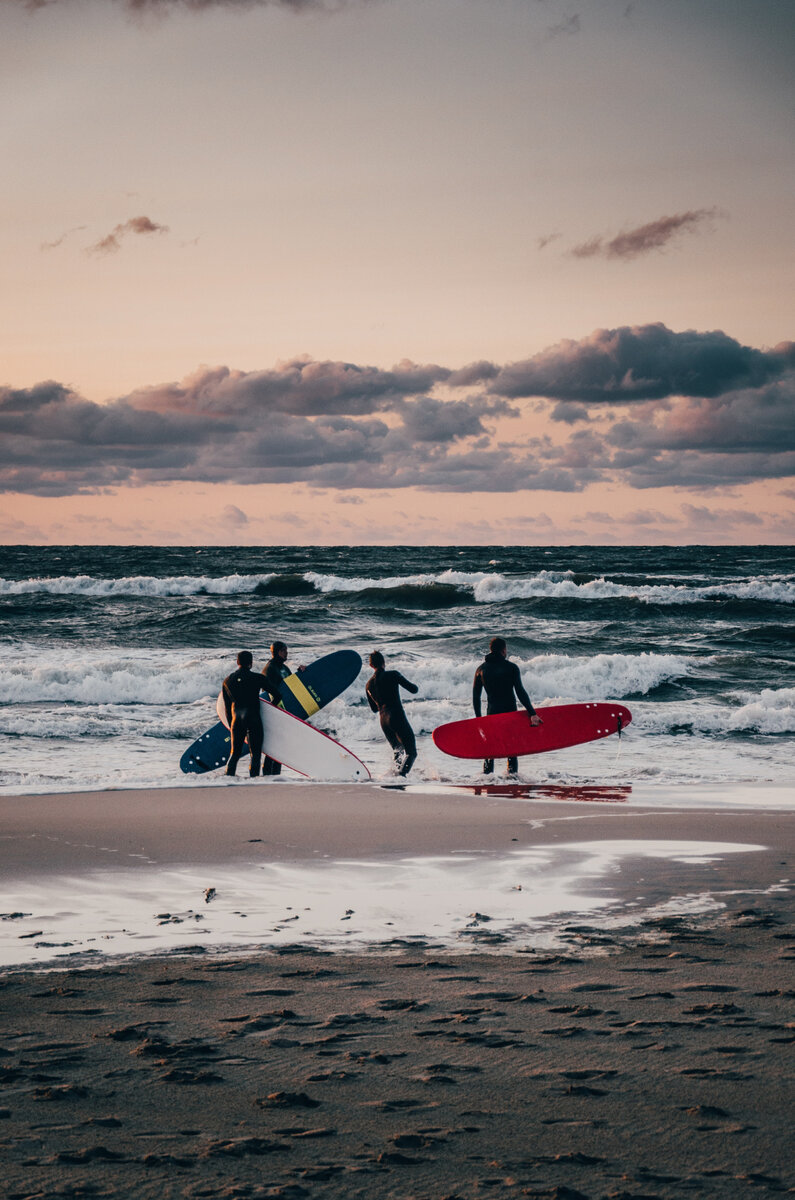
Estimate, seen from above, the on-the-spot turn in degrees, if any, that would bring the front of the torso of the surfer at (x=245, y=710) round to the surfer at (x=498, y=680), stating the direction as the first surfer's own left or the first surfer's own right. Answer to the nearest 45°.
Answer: approximately 90° to the first surfer's own right

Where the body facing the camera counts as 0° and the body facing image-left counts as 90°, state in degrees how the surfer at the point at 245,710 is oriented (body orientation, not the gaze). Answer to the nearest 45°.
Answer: approximately 180°
